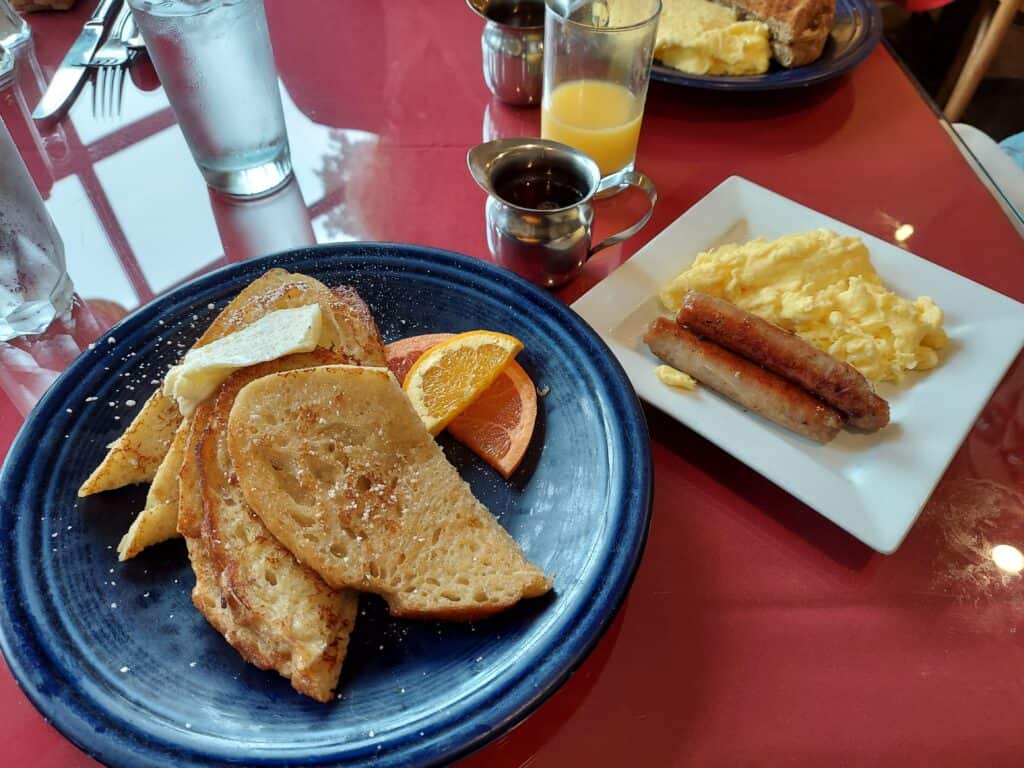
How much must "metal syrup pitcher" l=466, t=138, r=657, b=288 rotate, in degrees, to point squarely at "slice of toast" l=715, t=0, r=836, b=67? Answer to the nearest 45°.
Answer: approximately 135° to its right

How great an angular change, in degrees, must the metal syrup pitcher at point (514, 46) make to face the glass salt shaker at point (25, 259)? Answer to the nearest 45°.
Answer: approximately 45° to its left

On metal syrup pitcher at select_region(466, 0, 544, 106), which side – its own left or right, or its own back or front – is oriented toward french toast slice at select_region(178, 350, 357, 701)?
left

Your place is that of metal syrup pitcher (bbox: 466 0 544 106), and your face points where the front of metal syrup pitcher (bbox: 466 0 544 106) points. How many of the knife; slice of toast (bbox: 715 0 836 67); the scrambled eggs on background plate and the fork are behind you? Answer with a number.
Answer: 2

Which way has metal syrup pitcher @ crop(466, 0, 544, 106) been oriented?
to the viewer's left

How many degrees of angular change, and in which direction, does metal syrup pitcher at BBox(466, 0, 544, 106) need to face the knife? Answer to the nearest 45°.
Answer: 0° — it already faces it

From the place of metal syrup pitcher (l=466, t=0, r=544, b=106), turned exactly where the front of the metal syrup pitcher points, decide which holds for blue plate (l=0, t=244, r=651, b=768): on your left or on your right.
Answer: on your left

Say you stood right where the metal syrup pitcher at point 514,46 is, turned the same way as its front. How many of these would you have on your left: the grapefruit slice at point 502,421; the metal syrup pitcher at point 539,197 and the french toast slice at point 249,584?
3

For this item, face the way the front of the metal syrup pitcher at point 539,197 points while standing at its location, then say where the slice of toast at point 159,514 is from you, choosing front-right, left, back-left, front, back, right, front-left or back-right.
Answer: front-left

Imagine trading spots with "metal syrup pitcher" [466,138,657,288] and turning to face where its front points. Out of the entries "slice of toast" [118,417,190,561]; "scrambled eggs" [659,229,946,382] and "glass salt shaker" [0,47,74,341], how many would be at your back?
1

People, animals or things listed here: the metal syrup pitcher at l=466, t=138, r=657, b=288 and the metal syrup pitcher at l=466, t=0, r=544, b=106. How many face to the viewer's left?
2

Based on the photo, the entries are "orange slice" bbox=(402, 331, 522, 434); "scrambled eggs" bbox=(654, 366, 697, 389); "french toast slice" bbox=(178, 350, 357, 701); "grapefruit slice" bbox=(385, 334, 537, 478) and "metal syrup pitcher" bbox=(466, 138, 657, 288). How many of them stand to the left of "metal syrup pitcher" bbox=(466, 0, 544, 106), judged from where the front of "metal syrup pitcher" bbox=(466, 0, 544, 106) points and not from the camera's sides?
5

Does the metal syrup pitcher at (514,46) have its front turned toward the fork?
yes

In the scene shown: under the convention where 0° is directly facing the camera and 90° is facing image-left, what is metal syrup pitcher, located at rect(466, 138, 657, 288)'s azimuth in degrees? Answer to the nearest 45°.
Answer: approximately 90°

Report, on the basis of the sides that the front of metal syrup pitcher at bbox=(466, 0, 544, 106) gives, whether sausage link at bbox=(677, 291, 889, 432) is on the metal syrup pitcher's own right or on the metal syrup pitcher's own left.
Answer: on the metal syrup pitcher's own left

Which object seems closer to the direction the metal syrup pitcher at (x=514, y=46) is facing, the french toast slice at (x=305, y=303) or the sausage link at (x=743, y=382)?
the french toast slice

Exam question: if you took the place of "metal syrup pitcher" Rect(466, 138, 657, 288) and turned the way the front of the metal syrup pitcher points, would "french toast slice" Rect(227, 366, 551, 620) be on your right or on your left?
on your left
